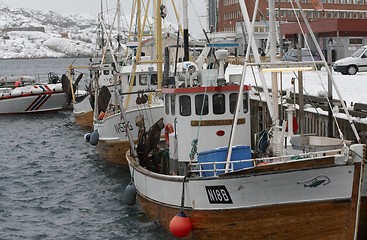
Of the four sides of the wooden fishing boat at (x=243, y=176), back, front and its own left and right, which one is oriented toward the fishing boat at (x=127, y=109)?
back

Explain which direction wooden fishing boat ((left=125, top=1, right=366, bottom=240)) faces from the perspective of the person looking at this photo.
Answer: facing the viewer and to the right of the viewer

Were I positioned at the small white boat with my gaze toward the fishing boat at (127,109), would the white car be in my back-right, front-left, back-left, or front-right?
front-left
